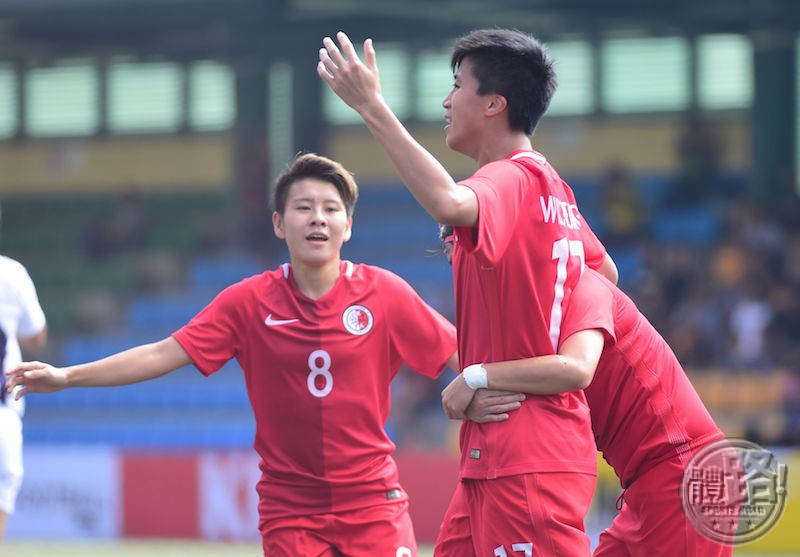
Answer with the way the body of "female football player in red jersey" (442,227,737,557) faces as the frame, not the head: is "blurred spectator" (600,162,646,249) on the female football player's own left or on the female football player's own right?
on the female football player's own right

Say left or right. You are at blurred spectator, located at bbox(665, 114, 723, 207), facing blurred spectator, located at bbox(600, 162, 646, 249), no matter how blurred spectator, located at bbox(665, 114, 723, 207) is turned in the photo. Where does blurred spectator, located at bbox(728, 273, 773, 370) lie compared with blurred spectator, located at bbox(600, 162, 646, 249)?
left

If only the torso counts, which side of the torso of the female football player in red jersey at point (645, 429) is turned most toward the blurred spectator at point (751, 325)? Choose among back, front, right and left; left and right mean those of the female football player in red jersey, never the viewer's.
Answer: right

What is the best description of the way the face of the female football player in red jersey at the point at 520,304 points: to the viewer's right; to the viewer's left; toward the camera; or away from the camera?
to the viewer's left

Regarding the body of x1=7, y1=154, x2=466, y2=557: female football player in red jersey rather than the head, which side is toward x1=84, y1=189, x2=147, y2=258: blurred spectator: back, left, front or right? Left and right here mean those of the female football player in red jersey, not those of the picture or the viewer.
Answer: back

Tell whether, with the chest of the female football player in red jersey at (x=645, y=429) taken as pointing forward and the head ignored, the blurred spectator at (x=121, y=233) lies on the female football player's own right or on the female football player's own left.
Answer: on the female football player's own right

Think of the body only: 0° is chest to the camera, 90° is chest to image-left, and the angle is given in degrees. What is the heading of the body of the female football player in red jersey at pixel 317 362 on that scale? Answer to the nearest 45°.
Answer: approximately 0°

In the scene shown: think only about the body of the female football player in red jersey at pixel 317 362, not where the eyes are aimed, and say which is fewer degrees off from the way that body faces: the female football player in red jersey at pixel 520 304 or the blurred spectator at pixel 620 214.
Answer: the female football player in red jersey

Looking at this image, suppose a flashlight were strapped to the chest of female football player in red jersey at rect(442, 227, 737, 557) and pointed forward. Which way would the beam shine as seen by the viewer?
to the viewer's left

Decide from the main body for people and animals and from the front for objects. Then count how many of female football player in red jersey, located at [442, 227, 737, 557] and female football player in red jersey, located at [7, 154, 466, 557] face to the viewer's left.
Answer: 1
